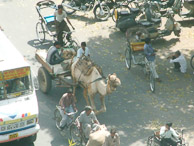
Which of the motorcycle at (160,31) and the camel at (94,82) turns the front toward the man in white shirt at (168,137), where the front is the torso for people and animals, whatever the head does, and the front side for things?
the camel

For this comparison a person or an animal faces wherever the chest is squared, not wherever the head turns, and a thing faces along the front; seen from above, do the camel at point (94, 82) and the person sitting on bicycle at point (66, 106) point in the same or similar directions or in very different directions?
same or similar directions

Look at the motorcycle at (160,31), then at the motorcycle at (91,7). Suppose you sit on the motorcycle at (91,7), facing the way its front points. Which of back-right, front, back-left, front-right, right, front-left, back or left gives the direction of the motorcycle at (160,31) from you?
front

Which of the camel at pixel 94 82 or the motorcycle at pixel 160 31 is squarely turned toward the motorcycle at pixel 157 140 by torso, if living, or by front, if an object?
the camel

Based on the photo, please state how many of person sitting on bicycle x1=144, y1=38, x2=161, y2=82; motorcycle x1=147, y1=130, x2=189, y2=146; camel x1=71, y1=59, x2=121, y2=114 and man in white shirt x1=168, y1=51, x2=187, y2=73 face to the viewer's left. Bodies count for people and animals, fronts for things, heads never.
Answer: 1

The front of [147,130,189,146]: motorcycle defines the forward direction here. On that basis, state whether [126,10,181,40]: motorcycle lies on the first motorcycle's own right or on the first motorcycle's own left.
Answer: on the first motorcycle's own left

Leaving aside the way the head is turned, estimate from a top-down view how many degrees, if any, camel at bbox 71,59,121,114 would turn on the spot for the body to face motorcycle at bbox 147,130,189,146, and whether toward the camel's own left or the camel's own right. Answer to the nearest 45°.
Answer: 0° — it already faces it

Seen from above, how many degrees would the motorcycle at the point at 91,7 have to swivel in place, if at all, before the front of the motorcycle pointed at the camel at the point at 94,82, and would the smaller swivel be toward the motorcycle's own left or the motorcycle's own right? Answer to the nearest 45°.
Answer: approximately 45° to the motorcycle's own right
